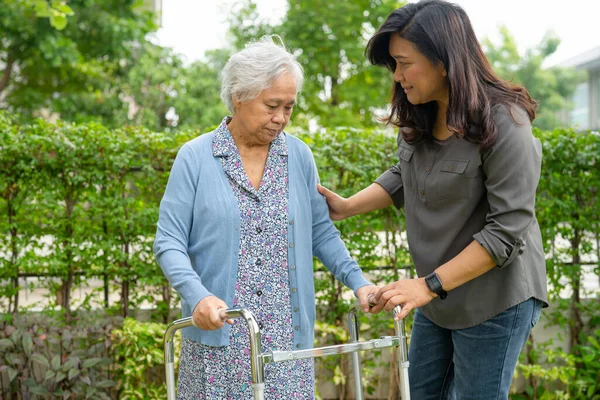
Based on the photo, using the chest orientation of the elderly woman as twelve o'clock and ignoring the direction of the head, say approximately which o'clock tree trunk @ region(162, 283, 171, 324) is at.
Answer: The tree trunk is roughly at 7 o'clock from the elderly woman.

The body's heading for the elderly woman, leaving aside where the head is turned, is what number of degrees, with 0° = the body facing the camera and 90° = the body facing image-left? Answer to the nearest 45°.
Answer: approximately 315°

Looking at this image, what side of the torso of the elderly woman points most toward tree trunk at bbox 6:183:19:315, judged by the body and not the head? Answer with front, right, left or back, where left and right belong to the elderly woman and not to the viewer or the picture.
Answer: back

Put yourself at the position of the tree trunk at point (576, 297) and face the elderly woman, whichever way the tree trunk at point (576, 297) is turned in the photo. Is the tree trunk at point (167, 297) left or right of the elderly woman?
right

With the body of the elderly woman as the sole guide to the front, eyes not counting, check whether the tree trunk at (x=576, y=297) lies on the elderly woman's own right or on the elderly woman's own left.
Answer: on the elderly woman's own left

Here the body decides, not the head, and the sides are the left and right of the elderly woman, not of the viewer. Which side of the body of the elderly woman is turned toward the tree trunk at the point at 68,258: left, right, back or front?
back
